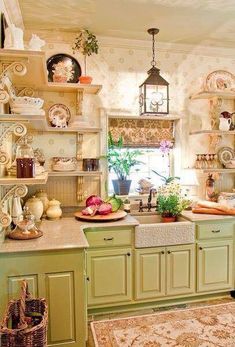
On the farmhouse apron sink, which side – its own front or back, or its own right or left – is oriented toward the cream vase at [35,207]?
right

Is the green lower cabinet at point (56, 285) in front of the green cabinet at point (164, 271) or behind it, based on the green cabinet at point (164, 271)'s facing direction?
in front

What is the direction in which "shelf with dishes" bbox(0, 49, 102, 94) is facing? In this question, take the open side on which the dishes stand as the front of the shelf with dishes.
toward the camera

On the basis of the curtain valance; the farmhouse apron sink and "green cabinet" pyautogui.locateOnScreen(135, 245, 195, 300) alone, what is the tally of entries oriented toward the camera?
3

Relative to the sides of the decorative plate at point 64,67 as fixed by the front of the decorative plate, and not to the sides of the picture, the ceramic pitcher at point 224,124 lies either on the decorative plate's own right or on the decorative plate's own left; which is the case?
on the decorative plate's own left

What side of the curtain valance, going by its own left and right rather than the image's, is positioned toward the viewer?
front

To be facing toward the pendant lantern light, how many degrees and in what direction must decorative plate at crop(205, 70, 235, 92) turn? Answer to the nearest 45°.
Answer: approximately 45° to its right

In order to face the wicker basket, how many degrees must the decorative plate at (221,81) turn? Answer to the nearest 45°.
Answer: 0° — it already faces it

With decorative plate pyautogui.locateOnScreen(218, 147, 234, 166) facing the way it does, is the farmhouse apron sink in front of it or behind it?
in front
